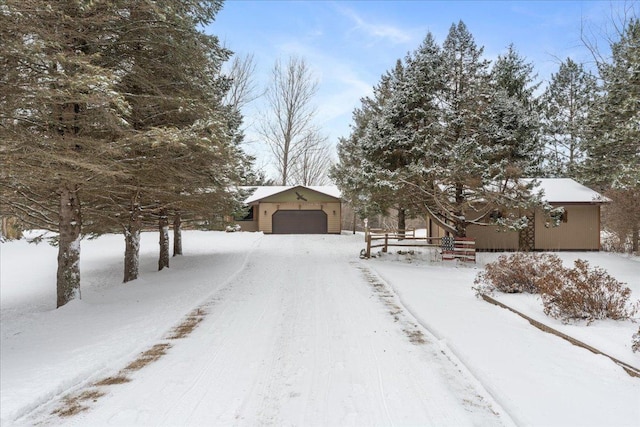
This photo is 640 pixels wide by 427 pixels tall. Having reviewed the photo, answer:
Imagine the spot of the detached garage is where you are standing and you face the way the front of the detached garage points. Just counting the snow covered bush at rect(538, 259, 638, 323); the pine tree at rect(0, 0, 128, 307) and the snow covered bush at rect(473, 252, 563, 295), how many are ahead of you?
3

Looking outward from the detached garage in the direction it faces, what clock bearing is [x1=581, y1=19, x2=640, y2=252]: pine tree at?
The pine tree is roughly at 11 o'clock from the detached garage.

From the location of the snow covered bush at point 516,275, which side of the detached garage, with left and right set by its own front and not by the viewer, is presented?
front

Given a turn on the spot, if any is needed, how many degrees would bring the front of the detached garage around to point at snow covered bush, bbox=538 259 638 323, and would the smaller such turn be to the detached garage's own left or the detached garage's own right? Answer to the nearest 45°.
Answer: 0° — it already faces it

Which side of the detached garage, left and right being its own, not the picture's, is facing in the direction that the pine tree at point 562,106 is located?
left

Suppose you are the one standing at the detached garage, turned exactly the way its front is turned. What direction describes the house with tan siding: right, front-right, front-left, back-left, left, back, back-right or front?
front-left

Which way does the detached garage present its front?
toward the camera

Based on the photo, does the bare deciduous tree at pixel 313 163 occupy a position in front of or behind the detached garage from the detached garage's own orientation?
behind

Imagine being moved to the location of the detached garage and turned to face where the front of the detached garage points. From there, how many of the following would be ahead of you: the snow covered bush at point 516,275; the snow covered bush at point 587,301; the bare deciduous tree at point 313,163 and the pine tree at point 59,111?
3

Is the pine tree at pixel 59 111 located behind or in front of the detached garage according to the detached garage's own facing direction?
in front
